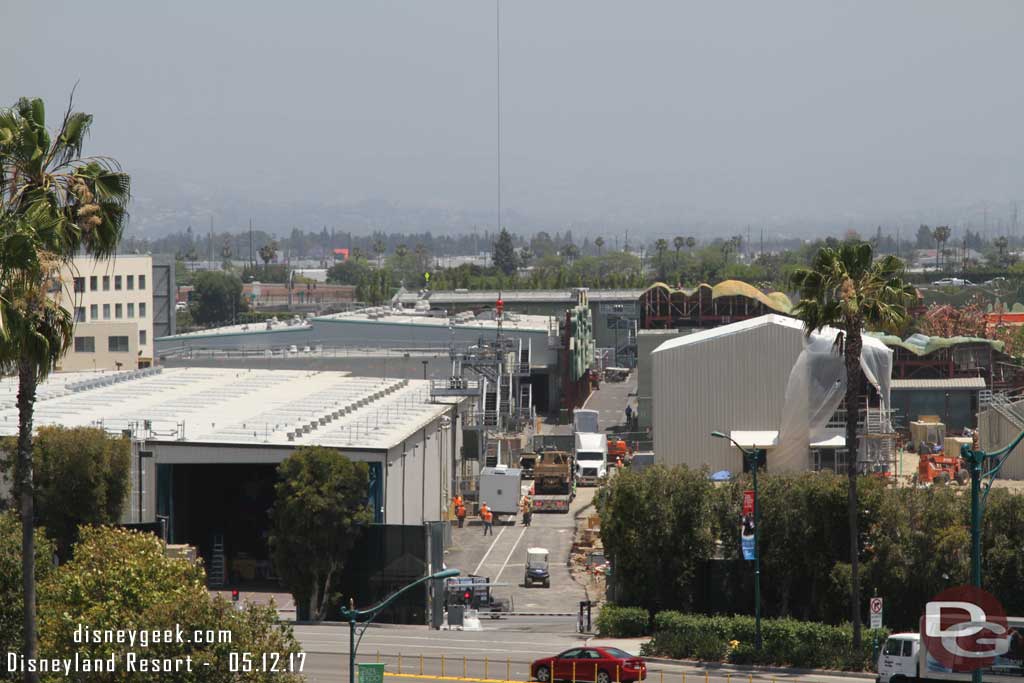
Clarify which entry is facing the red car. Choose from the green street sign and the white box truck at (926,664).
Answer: the white box truck

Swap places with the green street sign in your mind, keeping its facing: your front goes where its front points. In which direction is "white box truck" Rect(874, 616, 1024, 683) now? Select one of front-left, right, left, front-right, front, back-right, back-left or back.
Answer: left

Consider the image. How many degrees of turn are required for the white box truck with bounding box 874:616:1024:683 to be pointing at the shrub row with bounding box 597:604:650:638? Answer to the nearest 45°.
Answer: approximately 45° to its right

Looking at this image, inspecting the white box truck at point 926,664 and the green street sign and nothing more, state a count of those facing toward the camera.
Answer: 1

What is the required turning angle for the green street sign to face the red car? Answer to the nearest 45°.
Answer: approximately 135° to its left

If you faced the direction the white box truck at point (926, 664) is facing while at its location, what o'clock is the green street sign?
The green street sign is roughly at 11 o'clock from the white box truck.

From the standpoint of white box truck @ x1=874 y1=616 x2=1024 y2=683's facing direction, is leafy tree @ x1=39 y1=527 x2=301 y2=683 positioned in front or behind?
in front

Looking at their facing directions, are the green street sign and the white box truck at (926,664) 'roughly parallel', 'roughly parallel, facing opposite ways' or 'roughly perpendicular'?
roughly perpendicular

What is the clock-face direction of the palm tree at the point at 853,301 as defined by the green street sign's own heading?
The palm tree is roughly at 8 o'clock from the green street sign.

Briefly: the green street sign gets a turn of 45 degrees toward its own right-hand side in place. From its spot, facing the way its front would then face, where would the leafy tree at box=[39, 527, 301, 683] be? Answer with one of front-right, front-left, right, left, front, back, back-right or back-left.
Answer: front

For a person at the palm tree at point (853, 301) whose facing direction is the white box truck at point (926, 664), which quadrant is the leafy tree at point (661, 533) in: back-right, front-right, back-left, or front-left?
back-right

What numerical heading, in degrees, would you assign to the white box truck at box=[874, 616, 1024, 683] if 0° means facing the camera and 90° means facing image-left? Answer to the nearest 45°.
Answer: approximately 90°

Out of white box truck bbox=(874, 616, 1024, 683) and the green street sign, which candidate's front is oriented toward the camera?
the green street sign
